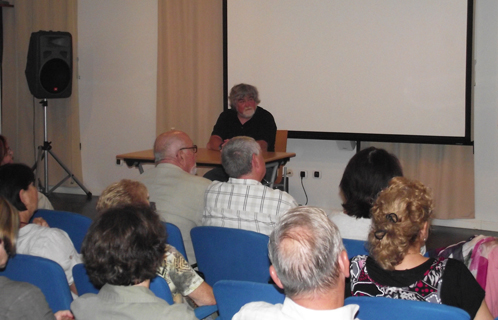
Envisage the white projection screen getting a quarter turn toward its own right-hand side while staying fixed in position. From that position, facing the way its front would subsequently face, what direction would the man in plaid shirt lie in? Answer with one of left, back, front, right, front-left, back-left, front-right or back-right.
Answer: left

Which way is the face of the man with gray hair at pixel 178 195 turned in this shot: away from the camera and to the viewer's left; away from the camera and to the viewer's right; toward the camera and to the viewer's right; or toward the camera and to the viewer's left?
away from the camera and to the viewer's right

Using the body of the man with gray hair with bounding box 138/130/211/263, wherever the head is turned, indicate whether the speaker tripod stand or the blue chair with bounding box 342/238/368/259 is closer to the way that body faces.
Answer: the speaker tripod stand

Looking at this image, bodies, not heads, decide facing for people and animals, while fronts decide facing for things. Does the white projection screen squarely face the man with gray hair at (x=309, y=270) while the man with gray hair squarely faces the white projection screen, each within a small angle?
yes

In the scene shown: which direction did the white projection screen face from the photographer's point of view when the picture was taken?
facing the viewer

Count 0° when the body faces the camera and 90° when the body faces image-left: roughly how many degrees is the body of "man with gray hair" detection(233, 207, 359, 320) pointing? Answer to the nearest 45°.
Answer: approximately 180°

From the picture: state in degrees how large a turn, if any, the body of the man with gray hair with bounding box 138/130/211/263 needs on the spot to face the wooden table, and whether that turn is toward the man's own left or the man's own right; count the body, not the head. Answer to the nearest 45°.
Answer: approximately 45° to the man's own left

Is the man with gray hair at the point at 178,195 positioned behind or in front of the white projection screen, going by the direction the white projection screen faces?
in front

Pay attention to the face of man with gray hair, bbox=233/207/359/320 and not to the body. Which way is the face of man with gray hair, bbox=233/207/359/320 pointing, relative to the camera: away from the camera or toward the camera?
away from the camera

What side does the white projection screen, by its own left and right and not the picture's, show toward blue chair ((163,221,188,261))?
front

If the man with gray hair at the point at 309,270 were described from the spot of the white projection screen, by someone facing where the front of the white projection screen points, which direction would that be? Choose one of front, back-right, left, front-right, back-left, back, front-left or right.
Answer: front

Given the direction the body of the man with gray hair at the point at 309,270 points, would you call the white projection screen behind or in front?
in front

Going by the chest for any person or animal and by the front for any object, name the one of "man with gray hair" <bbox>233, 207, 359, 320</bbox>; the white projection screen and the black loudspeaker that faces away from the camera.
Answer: the man with gray hair

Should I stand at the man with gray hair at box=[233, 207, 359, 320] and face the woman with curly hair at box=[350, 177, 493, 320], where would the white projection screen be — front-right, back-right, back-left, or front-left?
front-left

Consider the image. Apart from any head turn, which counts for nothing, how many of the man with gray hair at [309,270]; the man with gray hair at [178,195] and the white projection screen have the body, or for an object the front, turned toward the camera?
1

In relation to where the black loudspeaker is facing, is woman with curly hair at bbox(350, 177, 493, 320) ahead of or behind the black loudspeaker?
ahead
